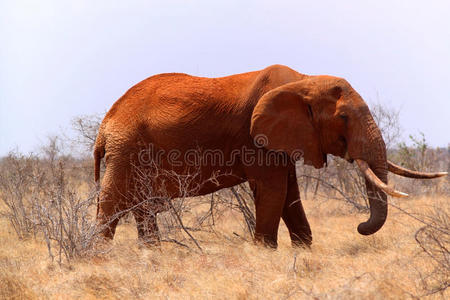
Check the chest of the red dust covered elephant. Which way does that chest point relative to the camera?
to the viewer's right
